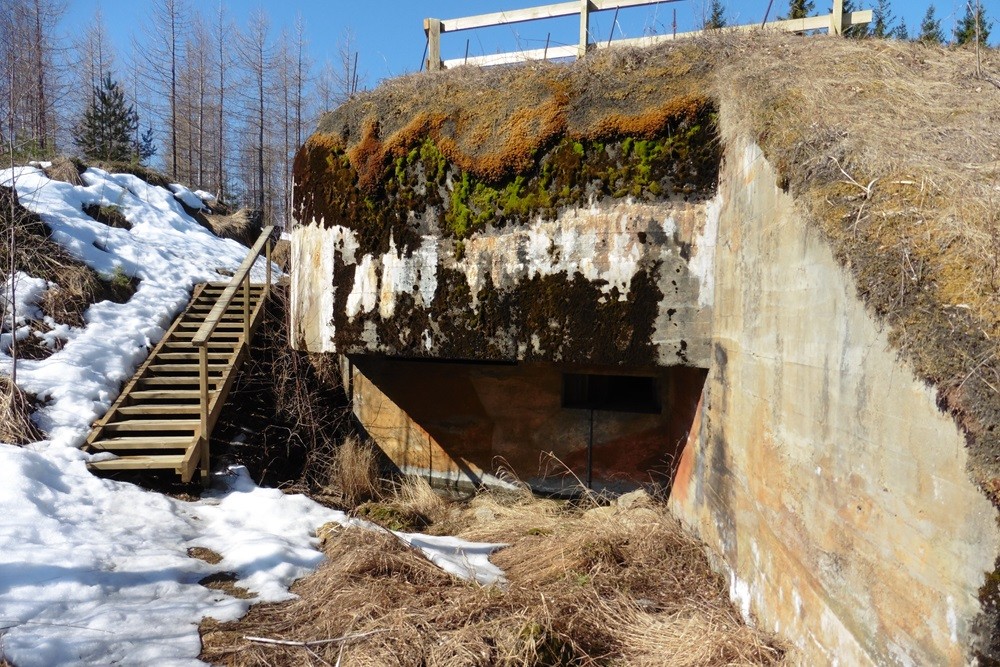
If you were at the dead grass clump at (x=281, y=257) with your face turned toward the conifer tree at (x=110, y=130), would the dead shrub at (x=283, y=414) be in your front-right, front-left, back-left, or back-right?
back-left

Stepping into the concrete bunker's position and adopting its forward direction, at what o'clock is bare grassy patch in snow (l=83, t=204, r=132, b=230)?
The bare grassy patch in snow is roughly at 4 o'clock from the concrete bunker.

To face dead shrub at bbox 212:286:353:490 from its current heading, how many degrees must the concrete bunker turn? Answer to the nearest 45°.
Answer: approximately 135° to its right

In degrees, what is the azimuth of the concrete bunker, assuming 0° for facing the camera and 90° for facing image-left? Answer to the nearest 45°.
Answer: approximately 0°

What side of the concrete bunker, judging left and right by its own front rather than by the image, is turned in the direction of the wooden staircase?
right

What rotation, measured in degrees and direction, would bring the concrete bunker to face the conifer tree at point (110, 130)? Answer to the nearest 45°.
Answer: approximately 135° to its right

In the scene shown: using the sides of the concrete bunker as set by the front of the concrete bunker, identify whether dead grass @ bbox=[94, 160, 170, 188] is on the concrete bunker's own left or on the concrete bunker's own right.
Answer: on the concrete bunker's own right
